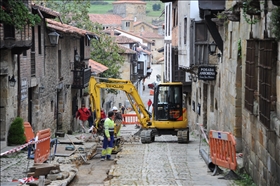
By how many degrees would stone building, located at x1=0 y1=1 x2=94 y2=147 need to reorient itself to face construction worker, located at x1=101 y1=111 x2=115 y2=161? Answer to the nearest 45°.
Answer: approximately 45° to its right

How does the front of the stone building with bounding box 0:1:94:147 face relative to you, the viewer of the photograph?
facing the viewer and to the right of the viewer

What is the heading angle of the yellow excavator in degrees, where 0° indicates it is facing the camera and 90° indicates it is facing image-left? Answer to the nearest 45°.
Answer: approximately 90°

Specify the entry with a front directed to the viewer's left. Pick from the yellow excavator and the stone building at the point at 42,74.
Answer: the yellow excavator

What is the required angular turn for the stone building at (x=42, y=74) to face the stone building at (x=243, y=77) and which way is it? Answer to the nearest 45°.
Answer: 0° — it already faces it

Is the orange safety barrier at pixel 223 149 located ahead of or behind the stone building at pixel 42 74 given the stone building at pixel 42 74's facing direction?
ahead

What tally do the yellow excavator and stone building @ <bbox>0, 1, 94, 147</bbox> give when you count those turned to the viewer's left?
1

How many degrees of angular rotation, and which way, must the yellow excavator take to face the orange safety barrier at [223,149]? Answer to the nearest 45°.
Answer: approximately 90° to its left

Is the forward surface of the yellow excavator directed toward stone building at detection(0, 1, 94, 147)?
yes

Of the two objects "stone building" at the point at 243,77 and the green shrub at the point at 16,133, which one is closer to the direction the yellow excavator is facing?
the green shrub
